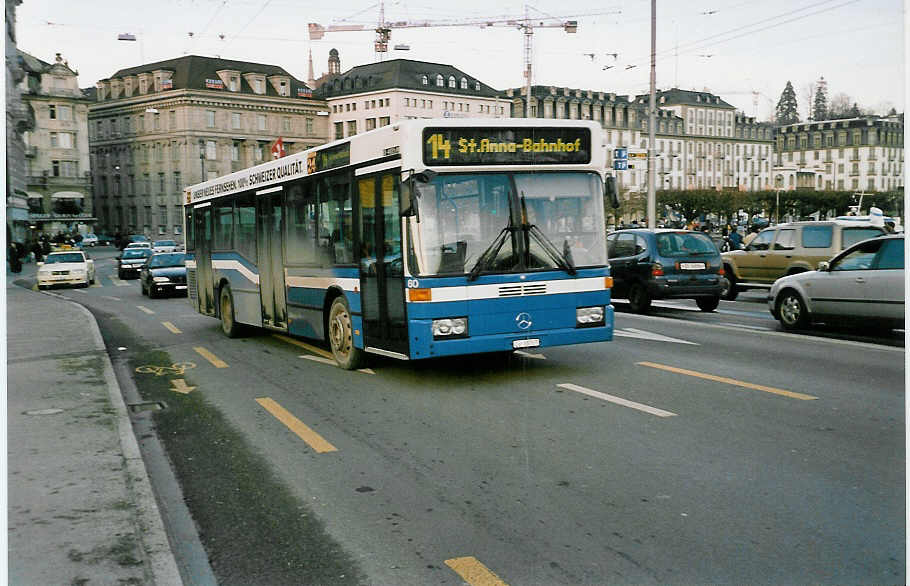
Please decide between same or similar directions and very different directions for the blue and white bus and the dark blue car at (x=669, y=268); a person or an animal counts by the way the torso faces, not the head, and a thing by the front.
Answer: very different directions

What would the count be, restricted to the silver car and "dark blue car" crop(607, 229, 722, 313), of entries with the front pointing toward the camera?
0

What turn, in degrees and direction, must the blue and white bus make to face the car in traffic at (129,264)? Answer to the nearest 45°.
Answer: approximately 135° to its left

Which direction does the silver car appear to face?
to the viewer's left

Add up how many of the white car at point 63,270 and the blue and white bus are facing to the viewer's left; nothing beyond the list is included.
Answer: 0

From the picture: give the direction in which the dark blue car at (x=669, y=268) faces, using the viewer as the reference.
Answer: facing away from the viewer and to the left of the viewer

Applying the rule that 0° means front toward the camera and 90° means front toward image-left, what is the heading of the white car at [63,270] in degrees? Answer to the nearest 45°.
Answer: approximately 0°

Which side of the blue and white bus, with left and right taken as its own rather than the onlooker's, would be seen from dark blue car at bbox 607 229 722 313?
left

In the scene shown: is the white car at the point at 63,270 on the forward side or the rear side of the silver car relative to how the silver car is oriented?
on the forward side

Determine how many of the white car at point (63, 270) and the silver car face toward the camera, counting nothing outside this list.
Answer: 1
